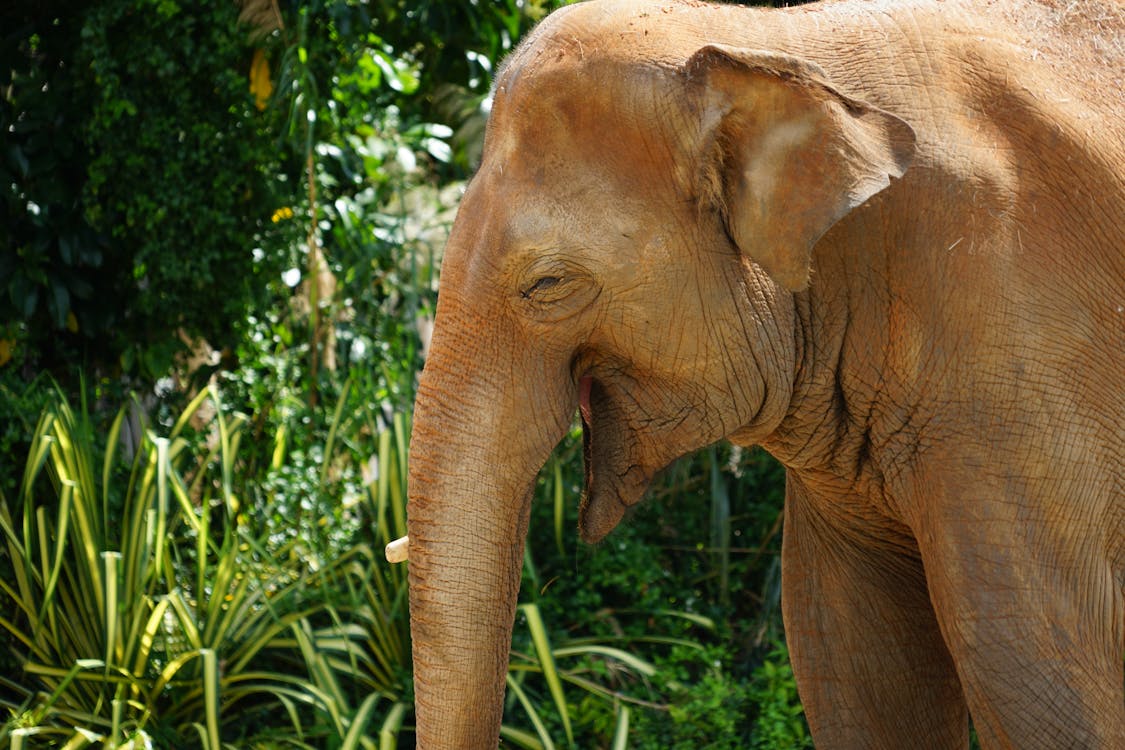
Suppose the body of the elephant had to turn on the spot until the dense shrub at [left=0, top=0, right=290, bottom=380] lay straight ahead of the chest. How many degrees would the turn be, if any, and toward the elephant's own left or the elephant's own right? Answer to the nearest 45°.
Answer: approximately 45° to the elephant's own right

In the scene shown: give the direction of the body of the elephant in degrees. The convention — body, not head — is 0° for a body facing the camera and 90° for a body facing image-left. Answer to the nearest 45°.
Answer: approximately 90°
